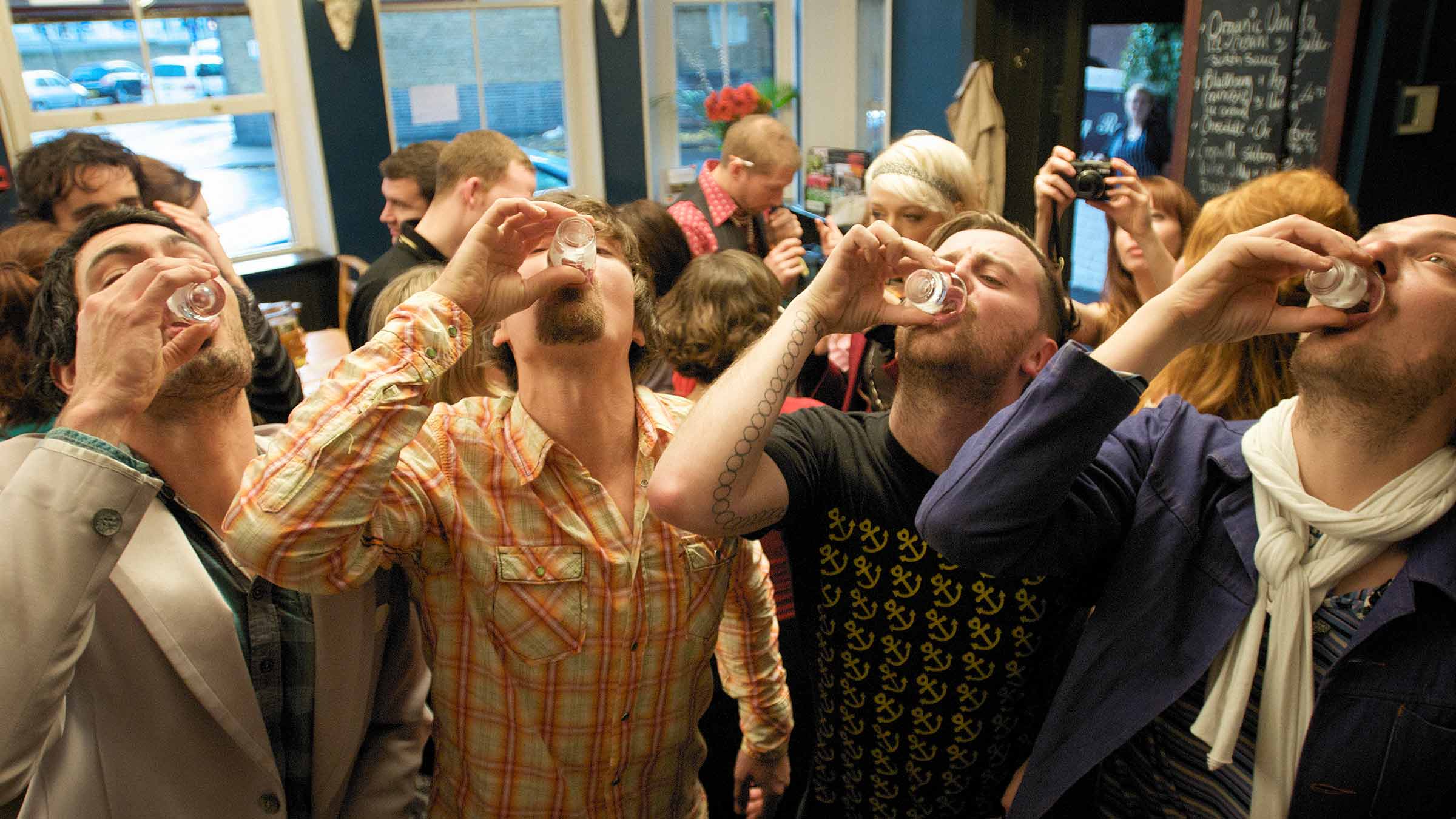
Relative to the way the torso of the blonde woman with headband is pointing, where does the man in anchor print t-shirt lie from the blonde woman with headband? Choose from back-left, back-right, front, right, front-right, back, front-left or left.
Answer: front-left

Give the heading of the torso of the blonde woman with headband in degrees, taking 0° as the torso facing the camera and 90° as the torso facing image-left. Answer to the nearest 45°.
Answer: approximately 45°

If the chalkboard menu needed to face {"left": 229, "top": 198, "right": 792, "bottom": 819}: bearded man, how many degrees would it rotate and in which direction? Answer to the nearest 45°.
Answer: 0° — it already faces them

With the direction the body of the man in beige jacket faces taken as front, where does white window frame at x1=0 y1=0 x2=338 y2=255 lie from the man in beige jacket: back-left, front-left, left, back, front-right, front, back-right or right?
back-left

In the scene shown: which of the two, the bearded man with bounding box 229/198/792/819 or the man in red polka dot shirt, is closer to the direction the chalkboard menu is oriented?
the bearded man

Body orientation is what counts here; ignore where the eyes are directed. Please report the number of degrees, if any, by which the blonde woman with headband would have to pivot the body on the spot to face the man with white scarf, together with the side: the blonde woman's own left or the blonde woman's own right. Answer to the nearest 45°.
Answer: approximately 45° to the blonde woman's own left

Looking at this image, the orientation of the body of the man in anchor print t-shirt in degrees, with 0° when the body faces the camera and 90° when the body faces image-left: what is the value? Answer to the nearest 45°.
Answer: approximately 0°

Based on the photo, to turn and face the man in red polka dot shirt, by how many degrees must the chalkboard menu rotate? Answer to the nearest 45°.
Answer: approximately 45° to its right

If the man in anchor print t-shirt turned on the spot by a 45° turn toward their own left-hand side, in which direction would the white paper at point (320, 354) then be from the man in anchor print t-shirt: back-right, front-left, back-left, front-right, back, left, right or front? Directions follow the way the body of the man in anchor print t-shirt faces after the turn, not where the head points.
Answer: back

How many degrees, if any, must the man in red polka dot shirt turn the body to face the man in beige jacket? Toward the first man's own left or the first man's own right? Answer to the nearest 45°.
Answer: approximately 45° to the first man's own right

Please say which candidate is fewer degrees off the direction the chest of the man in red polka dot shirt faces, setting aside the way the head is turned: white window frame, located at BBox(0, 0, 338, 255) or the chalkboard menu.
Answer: the chalkboard menu

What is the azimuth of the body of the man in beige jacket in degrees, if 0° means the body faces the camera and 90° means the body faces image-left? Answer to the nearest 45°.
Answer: approximately 315°

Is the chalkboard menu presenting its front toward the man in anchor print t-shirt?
yes

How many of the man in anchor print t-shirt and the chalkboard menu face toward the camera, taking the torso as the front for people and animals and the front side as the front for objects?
2
